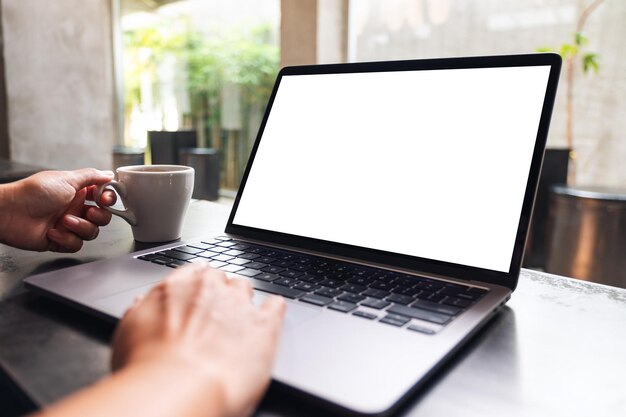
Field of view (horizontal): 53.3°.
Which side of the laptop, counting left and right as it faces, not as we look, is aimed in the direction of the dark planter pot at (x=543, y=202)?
back

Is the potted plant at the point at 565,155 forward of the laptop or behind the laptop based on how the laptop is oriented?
behind

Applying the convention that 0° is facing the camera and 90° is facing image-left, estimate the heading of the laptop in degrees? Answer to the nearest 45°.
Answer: approximately 45°

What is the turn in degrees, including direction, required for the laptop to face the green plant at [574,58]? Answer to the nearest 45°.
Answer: approximately 180°

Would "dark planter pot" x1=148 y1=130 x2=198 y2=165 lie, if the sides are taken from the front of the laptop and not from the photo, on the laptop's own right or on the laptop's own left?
on the laptop's own right
